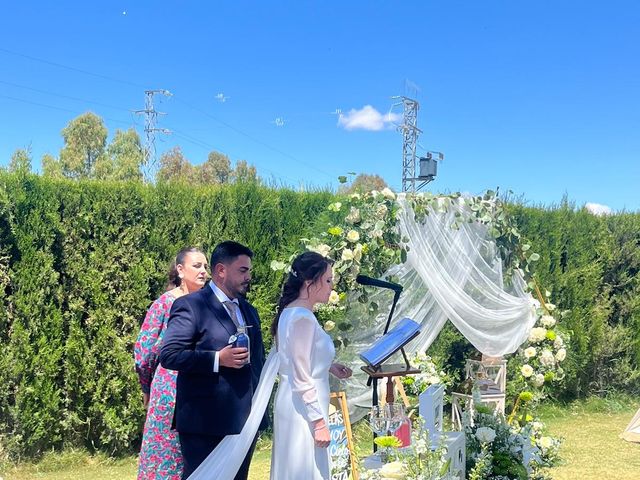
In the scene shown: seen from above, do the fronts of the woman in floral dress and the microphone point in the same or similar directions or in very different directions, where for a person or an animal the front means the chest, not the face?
very different directions

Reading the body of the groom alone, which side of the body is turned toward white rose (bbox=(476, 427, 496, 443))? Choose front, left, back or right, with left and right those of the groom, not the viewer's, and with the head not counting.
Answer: left

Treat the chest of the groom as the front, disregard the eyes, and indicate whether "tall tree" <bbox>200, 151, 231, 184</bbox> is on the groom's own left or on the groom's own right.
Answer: on the groom's own left

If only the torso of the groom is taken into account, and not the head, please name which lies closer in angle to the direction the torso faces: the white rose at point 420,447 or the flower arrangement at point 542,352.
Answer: the white rose

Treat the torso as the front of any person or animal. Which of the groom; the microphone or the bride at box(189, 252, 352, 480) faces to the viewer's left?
the microphone

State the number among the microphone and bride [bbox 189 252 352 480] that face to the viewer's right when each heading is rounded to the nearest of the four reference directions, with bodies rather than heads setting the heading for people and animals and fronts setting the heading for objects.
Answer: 1

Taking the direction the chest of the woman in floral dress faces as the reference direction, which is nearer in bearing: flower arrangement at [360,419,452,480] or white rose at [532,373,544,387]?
the flower arrangement

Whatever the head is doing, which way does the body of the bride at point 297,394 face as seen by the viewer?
to the viewer's right

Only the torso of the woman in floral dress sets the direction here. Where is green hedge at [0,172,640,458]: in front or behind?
behind

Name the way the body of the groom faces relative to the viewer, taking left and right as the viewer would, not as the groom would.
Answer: facing the viewer and to the right of the viewer

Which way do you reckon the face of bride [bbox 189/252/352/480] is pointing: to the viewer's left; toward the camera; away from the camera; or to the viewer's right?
to the viewer's right

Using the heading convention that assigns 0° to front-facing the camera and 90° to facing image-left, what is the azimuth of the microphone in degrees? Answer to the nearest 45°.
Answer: approximately 90°
